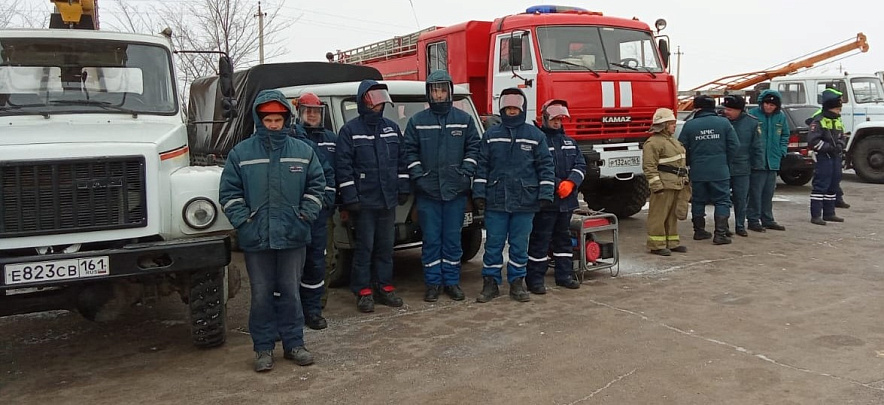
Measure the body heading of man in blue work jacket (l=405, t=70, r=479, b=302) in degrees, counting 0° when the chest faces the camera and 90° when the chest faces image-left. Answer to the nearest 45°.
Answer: approximately 0°

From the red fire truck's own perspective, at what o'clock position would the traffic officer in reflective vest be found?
The traffic officer in reflective vest is roughly at 10 o'clock from the red fire truck.

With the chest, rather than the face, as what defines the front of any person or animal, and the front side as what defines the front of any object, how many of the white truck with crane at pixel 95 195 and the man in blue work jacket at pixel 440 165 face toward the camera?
2

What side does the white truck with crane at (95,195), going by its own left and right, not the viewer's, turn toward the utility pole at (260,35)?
back

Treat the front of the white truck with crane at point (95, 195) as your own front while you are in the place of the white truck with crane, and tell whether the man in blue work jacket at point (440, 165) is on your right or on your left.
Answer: on your left

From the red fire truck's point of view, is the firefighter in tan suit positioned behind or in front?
in front

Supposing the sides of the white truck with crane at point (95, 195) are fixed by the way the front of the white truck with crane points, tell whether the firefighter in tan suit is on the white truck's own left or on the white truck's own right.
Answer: on the white truck's own left

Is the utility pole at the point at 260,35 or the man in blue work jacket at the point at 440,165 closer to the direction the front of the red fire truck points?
the man in blue work jacket
